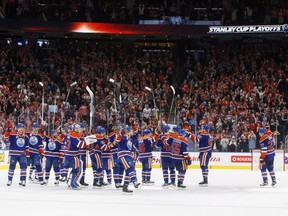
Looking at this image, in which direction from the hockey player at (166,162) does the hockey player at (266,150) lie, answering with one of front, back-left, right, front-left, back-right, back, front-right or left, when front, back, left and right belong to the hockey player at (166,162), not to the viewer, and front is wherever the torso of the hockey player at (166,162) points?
back-right

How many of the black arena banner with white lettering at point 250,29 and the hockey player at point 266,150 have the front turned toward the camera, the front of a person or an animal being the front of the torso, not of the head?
1

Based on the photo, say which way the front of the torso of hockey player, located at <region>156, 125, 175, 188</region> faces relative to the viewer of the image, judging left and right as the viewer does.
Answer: facing away from the viewer and to the left of the viewer

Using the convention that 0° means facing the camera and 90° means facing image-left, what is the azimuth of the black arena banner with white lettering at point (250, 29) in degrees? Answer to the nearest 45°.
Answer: approximately 0°

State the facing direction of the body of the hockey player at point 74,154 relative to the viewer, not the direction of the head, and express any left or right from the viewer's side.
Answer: facing away from the viewer and to the right of the viewer

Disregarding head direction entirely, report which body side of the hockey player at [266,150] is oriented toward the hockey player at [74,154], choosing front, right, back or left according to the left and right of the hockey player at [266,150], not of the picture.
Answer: left

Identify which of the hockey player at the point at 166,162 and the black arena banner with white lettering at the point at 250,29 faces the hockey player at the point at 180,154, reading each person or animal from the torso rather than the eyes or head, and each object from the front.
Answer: the black arena banner with white lettering
